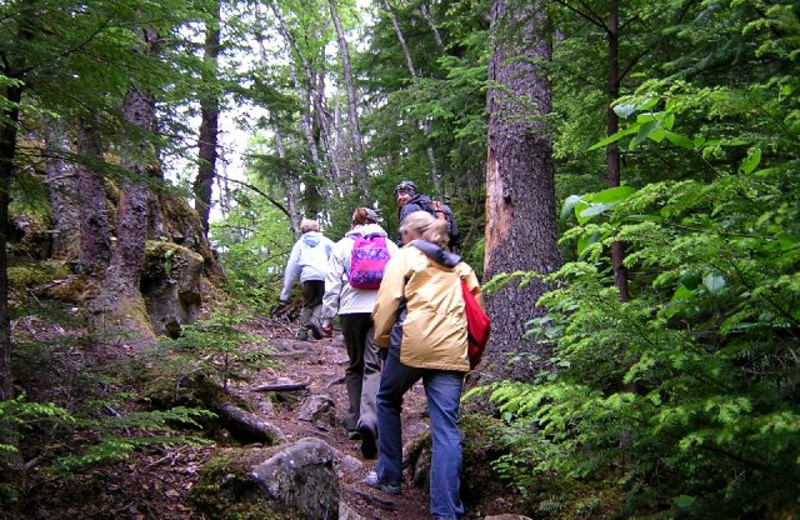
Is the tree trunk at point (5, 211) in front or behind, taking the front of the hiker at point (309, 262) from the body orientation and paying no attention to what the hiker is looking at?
behind

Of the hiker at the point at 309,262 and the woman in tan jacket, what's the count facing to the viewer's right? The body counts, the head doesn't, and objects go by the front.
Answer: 0

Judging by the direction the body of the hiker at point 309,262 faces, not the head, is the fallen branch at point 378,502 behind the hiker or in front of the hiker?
behind

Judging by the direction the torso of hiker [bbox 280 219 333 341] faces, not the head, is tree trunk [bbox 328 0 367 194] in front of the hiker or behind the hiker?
in front

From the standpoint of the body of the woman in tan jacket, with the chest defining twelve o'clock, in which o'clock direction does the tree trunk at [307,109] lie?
The tree trunk is roughly at 1 o'clock from the woman in tan jacket.

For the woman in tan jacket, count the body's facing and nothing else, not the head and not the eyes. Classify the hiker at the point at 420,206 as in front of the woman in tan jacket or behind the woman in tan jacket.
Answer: in front

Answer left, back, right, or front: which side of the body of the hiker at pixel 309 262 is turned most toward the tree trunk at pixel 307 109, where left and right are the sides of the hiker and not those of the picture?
front

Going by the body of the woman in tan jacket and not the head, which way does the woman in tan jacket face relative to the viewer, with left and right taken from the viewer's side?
facing away from the viewer and to the left of the viewer

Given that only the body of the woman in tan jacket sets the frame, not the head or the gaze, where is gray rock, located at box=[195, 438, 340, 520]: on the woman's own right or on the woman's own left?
on the woman's own left

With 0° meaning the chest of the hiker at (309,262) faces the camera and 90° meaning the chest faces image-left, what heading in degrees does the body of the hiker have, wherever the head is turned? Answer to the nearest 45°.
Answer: approximately 180°

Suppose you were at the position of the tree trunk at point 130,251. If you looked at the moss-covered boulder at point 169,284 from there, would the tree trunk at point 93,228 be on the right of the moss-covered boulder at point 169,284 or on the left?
left
